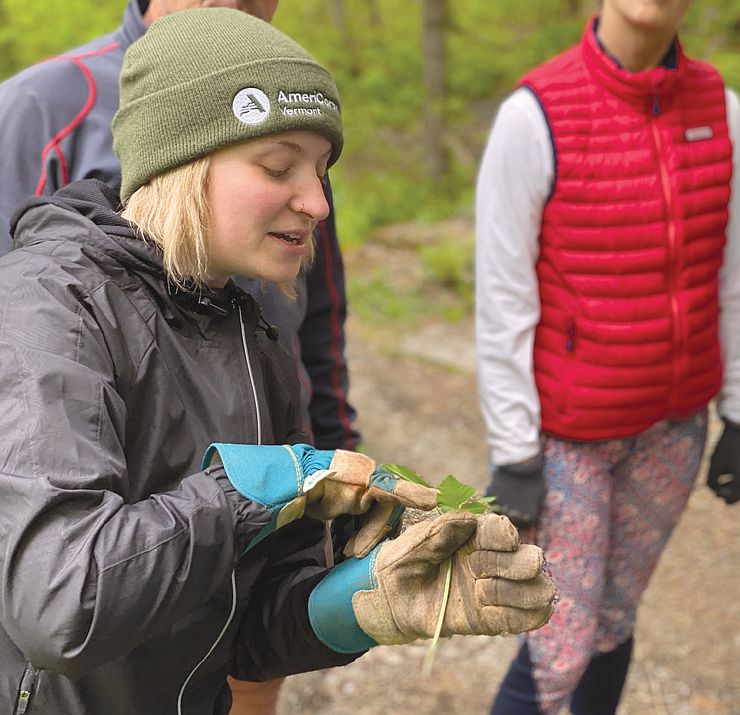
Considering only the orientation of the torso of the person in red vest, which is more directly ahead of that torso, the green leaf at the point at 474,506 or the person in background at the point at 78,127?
the green leaf

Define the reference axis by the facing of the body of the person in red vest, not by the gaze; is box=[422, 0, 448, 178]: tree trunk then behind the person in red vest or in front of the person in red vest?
behind

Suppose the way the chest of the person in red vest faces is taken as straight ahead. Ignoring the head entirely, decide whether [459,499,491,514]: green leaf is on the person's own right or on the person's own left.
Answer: on the person's own right

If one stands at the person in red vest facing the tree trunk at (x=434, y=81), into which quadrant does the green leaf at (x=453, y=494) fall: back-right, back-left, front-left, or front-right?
back-left

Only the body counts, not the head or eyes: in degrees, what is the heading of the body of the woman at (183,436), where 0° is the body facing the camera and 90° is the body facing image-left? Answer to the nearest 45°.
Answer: approximately 315°

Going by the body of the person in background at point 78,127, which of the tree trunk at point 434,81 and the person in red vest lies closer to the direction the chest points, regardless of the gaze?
the person in red vest
